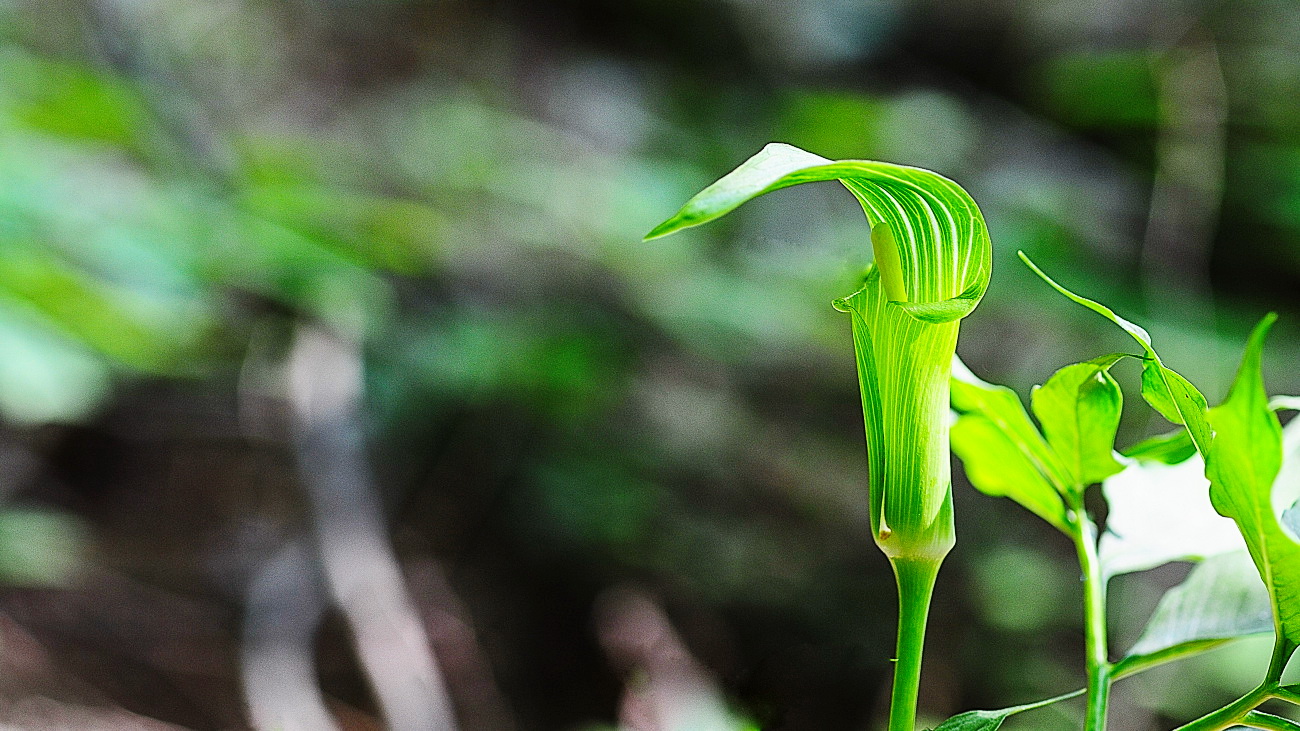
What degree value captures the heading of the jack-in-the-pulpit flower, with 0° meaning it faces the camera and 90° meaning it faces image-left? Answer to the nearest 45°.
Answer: approximately 45°
